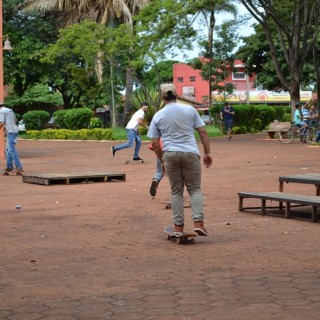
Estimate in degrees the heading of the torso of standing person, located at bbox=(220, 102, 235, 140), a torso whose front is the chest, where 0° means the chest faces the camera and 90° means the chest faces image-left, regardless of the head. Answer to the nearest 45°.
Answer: approximately 0°

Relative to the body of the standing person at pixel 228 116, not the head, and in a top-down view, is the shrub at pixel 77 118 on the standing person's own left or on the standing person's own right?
on the standing person's own right

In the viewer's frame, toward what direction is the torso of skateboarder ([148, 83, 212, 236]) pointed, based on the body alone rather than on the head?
away from the camera

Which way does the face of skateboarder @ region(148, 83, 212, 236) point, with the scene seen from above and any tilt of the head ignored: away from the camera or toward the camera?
away from the camera

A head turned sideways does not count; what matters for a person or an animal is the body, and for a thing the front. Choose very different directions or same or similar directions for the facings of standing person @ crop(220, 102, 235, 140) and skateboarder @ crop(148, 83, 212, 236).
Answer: very different directions

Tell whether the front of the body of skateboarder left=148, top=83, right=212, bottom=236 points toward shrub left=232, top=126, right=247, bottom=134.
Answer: yes

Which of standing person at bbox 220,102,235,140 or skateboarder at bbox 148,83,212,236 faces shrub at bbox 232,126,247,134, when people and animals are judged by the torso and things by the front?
the skateboarder

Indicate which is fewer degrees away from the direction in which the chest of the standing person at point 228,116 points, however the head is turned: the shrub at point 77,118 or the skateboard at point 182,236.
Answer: the skateboard

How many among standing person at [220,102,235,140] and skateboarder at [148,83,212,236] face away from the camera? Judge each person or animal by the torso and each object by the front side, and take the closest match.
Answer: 1

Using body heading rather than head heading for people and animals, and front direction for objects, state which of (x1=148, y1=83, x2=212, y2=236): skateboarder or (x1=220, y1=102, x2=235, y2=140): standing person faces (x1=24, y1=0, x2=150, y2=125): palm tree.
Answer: the skateboarder

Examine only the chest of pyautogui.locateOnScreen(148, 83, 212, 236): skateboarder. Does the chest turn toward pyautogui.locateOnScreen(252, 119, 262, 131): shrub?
yes

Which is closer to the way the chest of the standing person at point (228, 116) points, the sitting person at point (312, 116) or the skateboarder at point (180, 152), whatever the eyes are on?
the skateboarder
